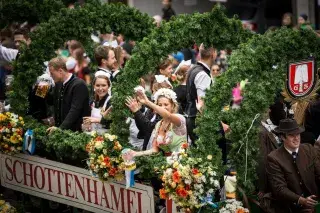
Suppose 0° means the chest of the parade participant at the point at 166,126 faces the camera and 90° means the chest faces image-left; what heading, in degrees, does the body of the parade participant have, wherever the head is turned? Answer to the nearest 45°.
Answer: approximately 45°
